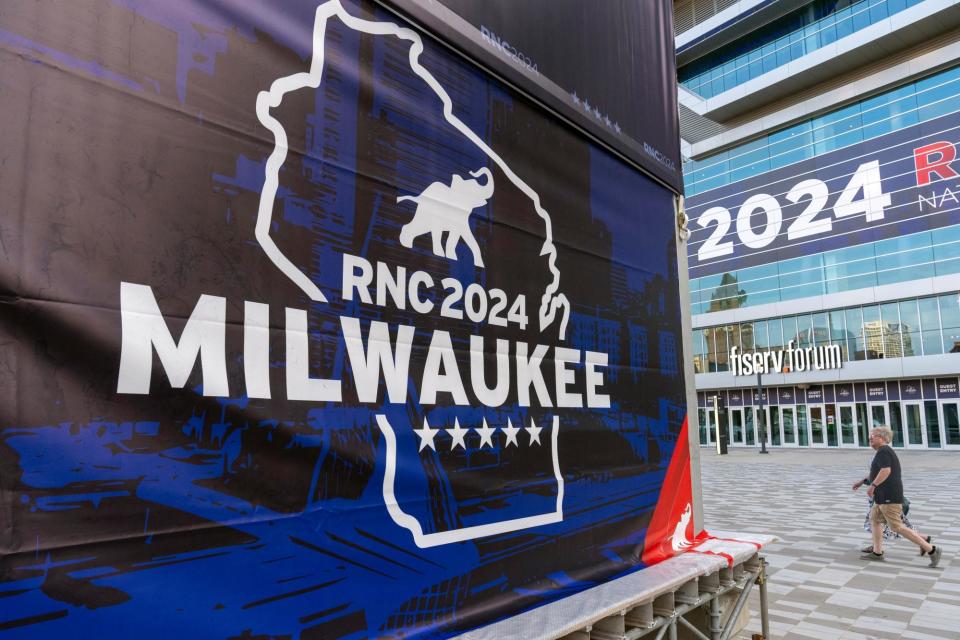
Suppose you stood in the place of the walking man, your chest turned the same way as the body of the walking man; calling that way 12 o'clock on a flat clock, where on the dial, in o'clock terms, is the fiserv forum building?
The fiserv forum building is roughly at 3 o'clock from the walking man.

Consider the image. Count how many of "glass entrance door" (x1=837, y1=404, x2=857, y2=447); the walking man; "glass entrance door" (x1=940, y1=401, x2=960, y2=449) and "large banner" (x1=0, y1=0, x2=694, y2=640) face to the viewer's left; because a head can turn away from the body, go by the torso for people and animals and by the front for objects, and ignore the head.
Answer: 1

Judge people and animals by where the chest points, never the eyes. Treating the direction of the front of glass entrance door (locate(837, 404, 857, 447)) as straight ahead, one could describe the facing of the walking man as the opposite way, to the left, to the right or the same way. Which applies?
to the right

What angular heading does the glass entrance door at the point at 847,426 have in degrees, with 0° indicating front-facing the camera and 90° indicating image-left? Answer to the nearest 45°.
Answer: approximately 0°

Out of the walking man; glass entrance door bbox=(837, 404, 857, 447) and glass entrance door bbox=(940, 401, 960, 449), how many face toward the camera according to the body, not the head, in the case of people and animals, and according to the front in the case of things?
2

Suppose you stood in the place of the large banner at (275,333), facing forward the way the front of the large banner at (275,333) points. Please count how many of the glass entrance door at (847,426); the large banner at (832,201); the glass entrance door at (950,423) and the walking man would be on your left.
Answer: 4

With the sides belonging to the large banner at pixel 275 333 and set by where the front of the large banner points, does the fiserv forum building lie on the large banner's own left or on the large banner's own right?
on the large banner's own left

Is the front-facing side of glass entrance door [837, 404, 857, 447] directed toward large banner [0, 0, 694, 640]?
yes

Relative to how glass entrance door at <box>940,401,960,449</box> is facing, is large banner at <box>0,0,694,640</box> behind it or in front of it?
in front

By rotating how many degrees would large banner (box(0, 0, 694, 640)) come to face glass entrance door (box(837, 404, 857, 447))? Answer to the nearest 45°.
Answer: approximately 90° to its left

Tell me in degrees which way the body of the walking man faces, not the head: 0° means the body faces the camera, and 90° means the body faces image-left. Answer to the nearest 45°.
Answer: approximately 90°

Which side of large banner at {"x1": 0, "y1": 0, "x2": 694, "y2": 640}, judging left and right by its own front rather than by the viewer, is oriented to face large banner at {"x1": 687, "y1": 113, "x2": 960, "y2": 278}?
left

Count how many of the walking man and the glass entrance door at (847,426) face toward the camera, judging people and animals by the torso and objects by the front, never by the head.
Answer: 1
